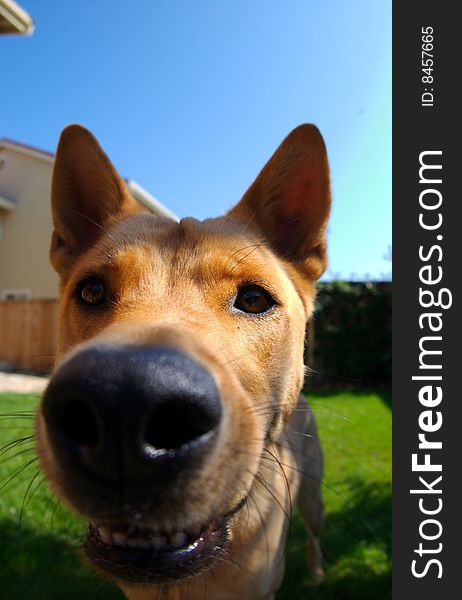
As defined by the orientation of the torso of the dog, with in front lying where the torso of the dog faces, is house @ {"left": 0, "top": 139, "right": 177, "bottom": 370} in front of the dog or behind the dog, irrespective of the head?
behind

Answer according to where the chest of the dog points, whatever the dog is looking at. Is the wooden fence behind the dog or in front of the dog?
behind

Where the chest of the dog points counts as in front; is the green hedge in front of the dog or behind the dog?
behind

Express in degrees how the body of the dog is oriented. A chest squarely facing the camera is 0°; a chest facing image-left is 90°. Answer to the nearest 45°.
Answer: approximately 0°
